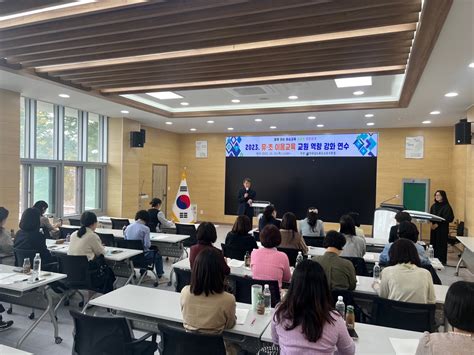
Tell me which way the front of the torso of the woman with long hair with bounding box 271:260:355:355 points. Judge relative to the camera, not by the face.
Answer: away from the camera

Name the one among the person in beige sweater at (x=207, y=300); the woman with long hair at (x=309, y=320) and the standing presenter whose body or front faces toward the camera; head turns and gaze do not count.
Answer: the standing presenter

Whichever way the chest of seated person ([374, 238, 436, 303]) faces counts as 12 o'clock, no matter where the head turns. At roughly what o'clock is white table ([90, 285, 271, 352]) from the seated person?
The white table is roughly at 8 o'clock from the seated person.

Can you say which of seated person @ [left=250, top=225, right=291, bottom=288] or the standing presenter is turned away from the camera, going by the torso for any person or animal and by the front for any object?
the seated person

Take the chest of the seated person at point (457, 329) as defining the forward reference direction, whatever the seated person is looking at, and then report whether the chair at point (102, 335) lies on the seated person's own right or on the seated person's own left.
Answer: on the seated person's own left

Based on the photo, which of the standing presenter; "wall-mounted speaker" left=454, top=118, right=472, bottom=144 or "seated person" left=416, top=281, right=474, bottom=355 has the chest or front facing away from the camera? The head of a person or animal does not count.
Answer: the seated person

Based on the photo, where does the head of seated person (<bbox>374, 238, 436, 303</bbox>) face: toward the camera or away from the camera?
away from the camera

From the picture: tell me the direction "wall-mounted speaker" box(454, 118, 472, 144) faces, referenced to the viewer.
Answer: facing the viewer and to the left of the viewer

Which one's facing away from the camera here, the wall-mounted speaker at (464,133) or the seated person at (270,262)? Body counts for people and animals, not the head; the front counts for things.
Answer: the seated person

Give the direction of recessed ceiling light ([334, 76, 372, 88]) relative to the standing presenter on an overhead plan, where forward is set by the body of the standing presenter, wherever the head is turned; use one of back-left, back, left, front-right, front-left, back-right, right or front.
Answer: front-left

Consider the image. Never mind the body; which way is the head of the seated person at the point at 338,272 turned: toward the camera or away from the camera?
away from the camera

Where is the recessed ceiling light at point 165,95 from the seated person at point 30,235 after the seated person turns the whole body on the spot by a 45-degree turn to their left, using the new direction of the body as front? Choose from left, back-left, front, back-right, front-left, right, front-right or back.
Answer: front-right
